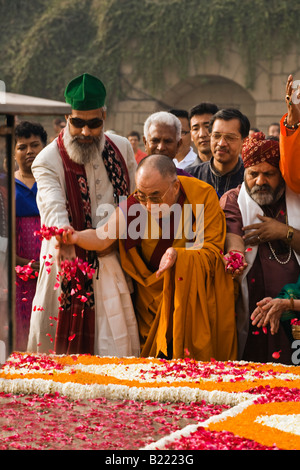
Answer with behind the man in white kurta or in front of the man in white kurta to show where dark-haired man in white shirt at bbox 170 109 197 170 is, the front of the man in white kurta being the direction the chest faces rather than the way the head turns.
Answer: behind

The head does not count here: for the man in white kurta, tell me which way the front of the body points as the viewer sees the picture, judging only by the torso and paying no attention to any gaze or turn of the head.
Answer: toward the camera

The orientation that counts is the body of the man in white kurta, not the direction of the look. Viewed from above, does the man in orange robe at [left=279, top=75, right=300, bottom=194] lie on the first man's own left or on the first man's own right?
on the first man's own left

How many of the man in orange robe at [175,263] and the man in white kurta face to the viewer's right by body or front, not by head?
0

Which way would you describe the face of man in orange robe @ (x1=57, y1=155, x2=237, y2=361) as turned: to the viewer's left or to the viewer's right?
to the viewer's left

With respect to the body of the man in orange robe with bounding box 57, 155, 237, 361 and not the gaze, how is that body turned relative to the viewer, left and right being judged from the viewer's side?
facing the viewer and to the left of the viewer
